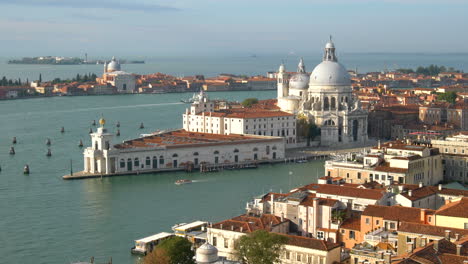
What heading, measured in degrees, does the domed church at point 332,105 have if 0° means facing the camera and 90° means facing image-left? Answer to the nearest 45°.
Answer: approximately 315°

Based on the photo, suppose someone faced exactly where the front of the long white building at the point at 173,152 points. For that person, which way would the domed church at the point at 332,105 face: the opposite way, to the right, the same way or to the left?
the same way

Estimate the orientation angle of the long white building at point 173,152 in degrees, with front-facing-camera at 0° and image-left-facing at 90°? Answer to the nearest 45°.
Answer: approximately 45°

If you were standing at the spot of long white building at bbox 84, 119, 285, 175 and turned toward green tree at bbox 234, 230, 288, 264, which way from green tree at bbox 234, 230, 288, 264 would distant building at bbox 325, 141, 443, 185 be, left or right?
left

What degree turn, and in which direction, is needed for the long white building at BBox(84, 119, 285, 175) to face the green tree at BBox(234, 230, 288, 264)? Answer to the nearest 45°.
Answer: approximately 45° to its left

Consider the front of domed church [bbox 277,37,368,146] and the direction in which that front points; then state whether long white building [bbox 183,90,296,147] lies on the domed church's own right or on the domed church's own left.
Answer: on the domed church's own right

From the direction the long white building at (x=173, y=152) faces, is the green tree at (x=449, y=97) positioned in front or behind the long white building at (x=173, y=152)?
behind

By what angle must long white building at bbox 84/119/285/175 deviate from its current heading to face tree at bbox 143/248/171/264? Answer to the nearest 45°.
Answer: approximately 45° to its left

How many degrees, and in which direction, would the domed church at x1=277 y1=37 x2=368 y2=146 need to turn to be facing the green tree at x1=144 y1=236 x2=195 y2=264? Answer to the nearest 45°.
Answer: approximately 45° to its right
